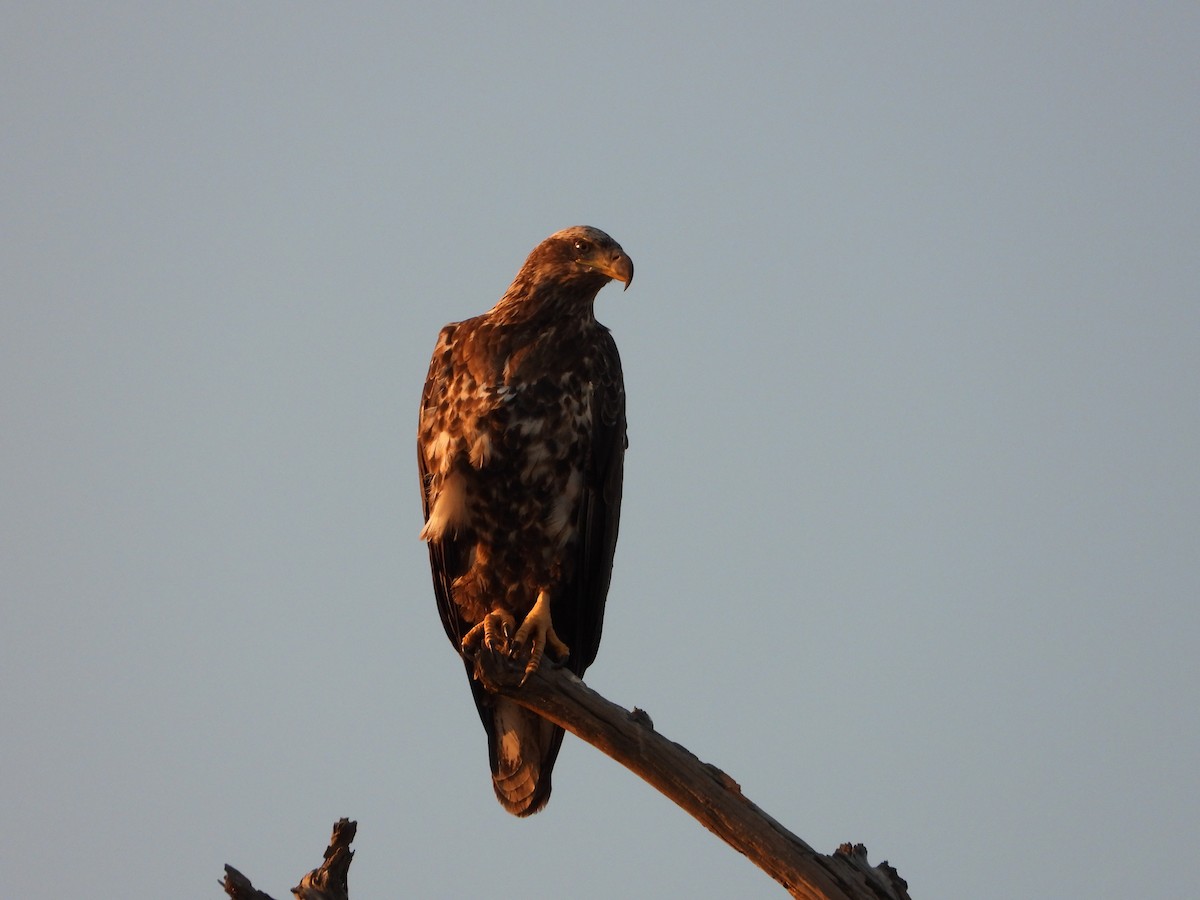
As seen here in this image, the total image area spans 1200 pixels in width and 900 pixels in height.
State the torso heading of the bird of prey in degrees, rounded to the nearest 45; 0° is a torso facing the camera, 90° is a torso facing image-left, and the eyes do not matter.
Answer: approximately 0°
